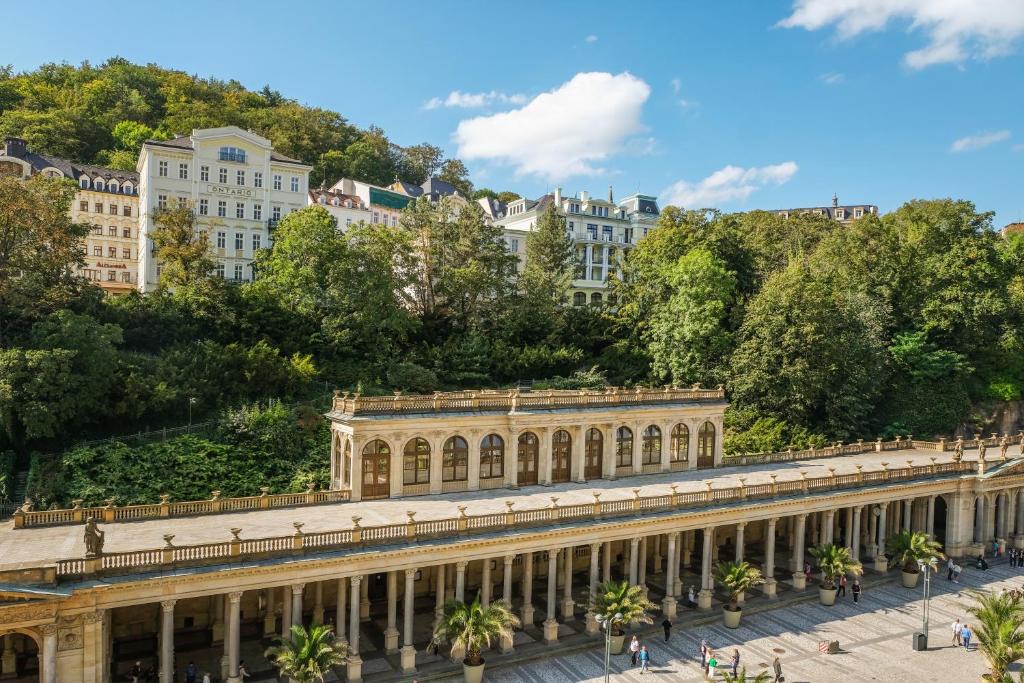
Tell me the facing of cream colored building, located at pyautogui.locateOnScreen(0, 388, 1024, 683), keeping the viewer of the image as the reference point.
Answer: facing the viewer and to the right of the viewer

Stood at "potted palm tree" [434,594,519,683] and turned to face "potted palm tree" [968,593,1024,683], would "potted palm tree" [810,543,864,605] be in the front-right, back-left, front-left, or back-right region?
front-left

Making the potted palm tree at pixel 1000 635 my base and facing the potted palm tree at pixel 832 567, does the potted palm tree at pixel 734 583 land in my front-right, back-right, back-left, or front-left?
front-left
